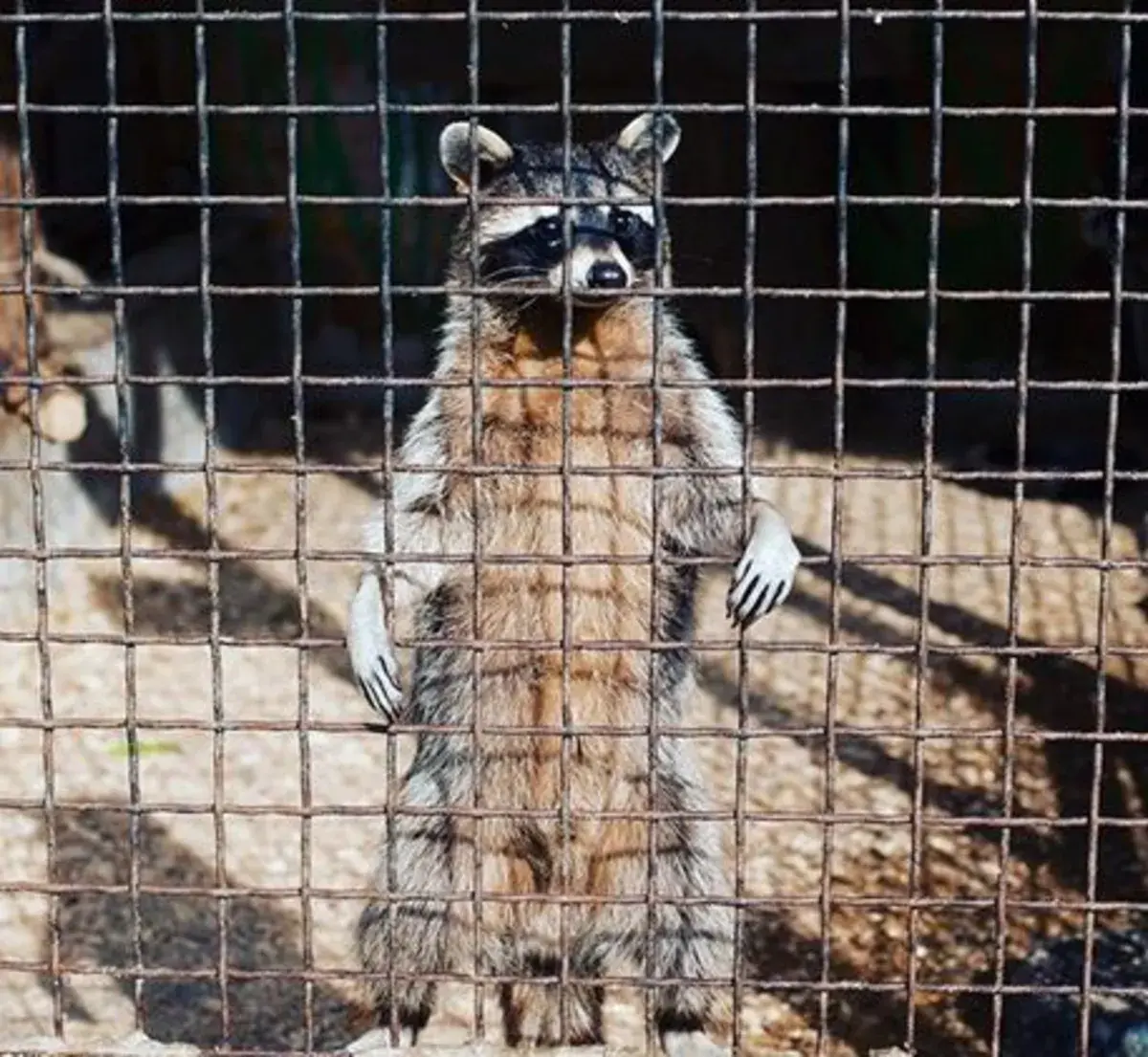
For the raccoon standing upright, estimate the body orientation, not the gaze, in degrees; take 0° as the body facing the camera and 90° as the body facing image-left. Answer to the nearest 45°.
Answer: approximately 0°
